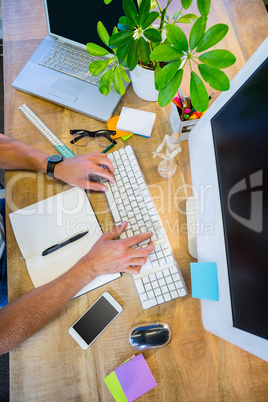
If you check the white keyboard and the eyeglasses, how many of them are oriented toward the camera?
1

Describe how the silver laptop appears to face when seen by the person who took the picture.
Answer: facing the viewer and to the left of the viewer

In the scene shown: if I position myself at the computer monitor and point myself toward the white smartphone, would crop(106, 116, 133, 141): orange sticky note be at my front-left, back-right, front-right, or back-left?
front-right

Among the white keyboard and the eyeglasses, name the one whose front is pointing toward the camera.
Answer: the eyeglasses

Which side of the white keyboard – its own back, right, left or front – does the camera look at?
left

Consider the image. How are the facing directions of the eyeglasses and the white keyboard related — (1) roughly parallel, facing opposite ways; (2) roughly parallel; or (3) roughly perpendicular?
roughly perpendicular

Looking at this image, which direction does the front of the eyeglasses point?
toward the camera
